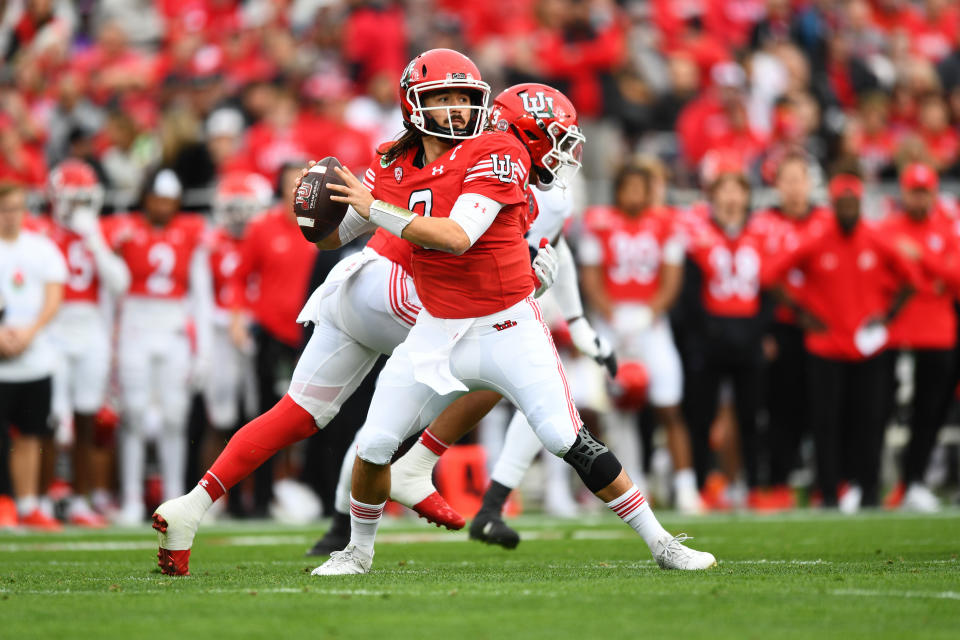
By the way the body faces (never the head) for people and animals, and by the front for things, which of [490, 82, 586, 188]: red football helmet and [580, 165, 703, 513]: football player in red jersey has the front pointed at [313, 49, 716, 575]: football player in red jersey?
[580, 165, 703, 513]: football player in red jersey

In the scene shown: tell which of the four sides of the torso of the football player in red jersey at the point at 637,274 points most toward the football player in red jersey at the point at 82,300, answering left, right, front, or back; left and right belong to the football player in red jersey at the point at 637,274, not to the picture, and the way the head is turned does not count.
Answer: right

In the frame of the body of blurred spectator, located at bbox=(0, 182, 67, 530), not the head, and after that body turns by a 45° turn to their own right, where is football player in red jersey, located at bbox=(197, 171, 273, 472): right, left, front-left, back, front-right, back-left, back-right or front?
back

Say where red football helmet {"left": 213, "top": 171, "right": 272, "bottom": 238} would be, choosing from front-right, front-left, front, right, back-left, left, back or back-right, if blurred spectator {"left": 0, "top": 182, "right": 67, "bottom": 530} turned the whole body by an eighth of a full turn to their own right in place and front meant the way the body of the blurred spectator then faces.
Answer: back

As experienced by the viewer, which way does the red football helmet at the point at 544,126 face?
facing to the right of the viewer

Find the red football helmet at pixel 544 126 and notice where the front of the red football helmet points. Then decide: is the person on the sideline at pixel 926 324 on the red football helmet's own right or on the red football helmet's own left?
on the red football helmet's own left

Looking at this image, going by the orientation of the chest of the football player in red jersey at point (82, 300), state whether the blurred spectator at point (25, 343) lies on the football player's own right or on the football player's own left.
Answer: on the football player's own right
